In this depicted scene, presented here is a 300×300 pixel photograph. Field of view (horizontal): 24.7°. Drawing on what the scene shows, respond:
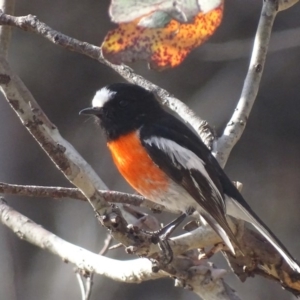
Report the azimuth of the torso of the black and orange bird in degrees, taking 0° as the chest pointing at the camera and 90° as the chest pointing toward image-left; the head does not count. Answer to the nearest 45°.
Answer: approximately 90°
